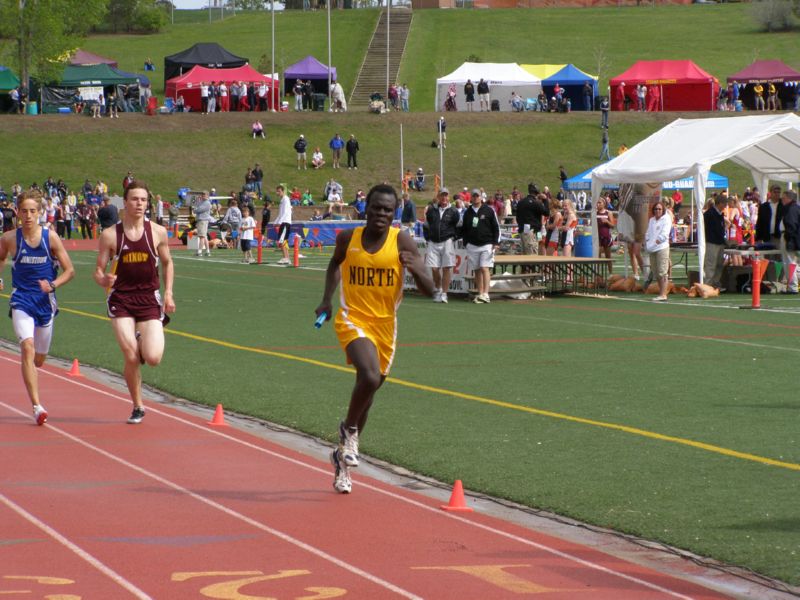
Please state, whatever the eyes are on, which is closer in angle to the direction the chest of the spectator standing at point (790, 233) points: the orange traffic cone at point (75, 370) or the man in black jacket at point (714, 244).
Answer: the man in black jacket

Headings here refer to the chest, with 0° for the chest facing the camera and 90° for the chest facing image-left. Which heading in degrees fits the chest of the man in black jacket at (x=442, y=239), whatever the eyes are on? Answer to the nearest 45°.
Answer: approximately 0°

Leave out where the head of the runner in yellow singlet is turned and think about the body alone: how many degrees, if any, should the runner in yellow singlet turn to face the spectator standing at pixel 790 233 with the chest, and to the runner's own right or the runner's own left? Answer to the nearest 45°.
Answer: approximately 135° to the runner's own left

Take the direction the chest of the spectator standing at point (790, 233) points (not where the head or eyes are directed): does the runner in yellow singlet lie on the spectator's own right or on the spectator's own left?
on the spectator's own left

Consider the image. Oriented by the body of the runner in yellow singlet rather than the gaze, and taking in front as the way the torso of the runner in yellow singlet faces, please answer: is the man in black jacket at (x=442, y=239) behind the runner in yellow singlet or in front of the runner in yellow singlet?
behind

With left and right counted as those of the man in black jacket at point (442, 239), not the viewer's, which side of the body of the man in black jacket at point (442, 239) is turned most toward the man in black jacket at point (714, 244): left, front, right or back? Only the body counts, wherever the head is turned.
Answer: left

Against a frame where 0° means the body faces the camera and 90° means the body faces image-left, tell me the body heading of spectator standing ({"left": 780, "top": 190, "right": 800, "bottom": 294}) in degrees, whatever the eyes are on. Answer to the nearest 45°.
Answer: approximately 90°

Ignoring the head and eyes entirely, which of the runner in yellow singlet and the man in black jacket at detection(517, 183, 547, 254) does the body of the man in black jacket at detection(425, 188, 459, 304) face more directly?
the runner in yellow singlet

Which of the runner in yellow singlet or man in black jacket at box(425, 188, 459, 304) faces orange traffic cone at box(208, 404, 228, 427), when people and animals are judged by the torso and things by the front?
the man in black jacket
